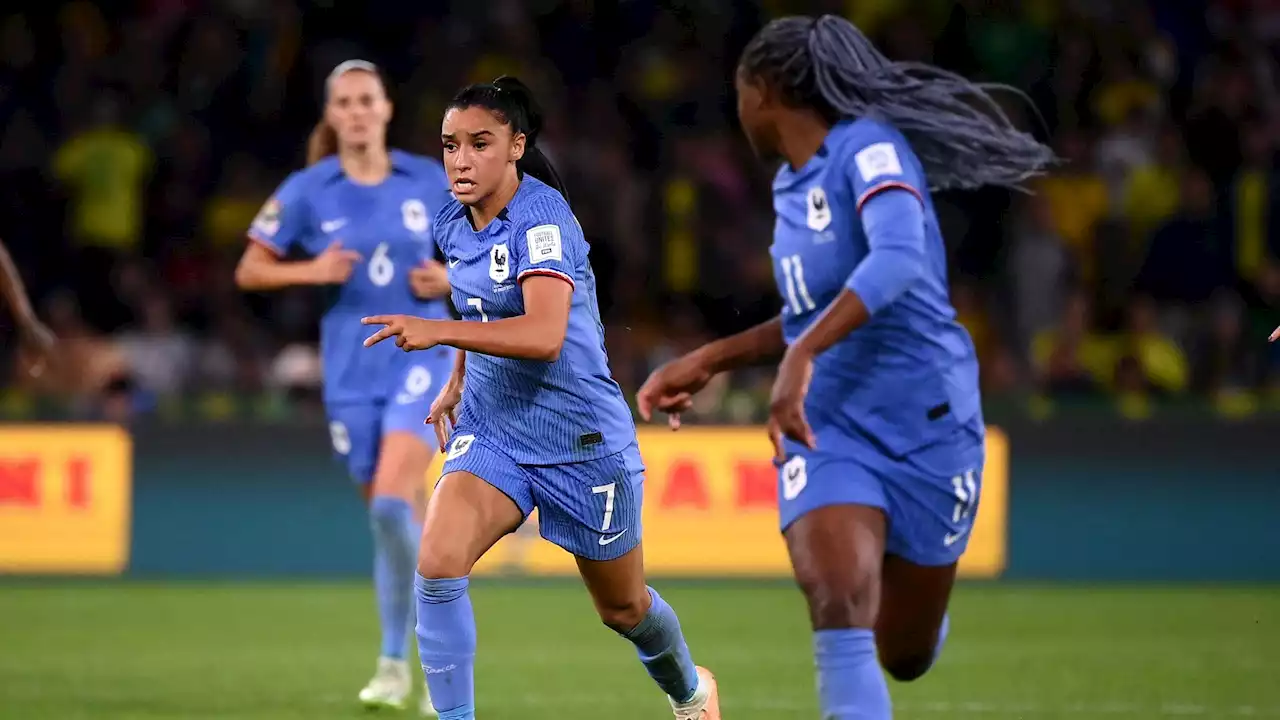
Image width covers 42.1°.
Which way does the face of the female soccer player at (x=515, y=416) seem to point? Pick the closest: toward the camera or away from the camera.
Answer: toward the camera

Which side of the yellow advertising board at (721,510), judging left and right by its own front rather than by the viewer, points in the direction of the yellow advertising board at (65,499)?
right

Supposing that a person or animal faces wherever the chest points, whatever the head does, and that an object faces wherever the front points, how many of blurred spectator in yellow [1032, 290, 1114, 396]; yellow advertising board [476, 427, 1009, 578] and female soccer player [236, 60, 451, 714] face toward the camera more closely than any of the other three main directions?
3

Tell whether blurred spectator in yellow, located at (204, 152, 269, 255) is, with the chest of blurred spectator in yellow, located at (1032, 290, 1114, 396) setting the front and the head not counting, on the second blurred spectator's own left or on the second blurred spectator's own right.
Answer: on the second blurred spectator's own right

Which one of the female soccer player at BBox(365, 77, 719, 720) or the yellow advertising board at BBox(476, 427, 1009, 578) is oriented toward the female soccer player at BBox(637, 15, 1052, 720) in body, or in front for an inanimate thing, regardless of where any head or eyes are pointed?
the yellow advertising board

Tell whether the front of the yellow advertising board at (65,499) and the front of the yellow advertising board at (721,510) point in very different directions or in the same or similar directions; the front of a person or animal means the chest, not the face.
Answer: same or similar directions

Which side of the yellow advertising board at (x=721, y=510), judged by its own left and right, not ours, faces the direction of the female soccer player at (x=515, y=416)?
front

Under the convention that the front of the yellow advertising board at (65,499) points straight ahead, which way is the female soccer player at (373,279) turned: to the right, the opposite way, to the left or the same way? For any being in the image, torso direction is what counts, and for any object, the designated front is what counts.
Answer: the same way

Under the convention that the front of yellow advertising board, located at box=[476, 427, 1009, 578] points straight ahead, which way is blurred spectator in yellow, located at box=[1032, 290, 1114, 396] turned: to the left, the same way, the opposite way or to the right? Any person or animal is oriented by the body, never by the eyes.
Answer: the same way

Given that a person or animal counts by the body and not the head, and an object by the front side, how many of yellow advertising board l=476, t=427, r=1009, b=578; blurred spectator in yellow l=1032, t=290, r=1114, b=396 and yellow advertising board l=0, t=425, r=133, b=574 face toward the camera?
3

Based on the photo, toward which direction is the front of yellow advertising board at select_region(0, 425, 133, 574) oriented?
toward the camera

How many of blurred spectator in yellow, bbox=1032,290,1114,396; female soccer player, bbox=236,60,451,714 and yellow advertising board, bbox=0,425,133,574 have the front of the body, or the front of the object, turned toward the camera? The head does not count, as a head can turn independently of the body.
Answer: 3

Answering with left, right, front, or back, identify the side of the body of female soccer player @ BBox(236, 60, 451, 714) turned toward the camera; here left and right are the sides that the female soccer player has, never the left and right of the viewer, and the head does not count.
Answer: front

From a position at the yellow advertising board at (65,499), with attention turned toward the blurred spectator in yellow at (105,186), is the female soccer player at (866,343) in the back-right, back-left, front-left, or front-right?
back-right

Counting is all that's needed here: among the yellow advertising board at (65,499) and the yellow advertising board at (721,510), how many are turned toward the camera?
2

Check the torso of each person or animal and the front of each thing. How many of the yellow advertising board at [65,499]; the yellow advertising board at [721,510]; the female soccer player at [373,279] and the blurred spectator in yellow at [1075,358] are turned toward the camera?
4

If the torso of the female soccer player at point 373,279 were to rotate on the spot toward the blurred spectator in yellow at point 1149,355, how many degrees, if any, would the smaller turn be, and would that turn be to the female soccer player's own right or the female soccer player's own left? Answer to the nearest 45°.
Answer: approximately 135° to the female soccer player's own left

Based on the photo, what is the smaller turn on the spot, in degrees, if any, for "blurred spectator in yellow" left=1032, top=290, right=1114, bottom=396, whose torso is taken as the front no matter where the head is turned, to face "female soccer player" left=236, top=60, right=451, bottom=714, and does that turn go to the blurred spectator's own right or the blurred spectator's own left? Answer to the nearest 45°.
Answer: approximately 45° to the blurred spectator's own right

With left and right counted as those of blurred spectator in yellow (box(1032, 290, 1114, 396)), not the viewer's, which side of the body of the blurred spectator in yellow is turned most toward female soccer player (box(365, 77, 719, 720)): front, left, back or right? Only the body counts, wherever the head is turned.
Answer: front

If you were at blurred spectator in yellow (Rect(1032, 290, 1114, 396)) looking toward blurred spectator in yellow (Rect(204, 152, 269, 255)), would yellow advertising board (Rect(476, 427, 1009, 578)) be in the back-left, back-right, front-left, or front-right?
front-left
